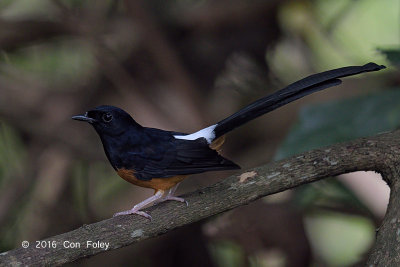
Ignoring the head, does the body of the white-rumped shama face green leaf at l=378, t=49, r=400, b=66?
no

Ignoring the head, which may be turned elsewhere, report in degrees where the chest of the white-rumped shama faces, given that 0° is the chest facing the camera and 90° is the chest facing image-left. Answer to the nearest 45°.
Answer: approximately 90°
